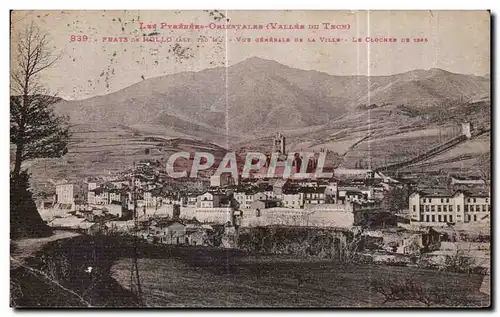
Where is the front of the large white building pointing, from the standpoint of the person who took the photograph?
facing the viewer

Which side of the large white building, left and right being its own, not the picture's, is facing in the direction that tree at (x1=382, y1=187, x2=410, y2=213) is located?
right
